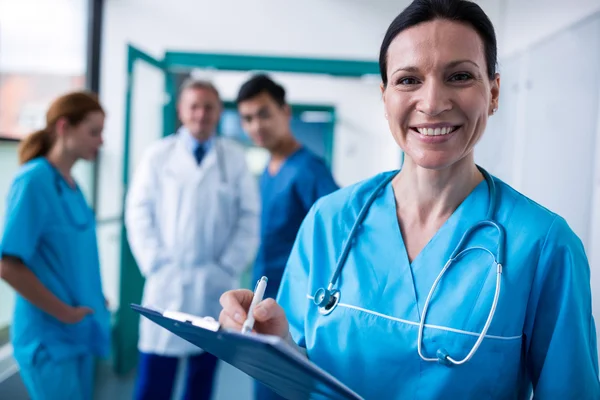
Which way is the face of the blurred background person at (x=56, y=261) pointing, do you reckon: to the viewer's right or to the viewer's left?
to the viewer's right

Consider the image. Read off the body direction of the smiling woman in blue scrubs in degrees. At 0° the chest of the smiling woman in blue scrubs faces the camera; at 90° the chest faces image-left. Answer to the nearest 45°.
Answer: approximately 0°

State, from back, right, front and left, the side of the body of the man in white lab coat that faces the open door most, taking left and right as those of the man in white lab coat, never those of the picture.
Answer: back

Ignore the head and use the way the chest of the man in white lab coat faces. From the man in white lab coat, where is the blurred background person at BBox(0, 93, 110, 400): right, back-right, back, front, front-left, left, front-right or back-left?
front-right

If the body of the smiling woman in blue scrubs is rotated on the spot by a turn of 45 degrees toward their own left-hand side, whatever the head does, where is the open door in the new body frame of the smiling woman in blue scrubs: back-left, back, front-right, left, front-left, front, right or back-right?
back

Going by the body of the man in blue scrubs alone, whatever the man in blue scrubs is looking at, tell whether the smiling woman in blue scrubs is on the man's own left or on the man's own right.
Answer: on the man's own left

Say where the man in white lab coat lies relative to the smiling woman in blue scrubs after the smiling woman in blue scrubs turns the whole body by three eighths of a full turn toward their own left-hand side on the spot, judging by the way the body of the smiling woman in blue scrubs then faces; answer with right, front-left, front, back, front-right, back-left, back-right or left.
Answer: left

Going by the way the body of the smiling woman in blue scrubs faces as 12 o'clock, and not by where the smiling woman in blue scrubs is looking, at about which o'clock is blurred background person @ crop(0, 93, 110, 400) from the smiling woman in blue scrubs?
The blurred background person is roughly at 4 o'clock from the smiling woman in blue scrubs.

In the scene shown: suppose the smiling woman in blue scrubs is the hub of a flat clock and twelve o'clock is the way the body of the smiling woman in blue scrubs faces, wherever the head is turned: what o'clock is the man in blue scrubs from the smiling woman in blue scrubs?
The man in blue scrubs is roughly at 5 o'clock from the smiling woman in blue scrubs.
